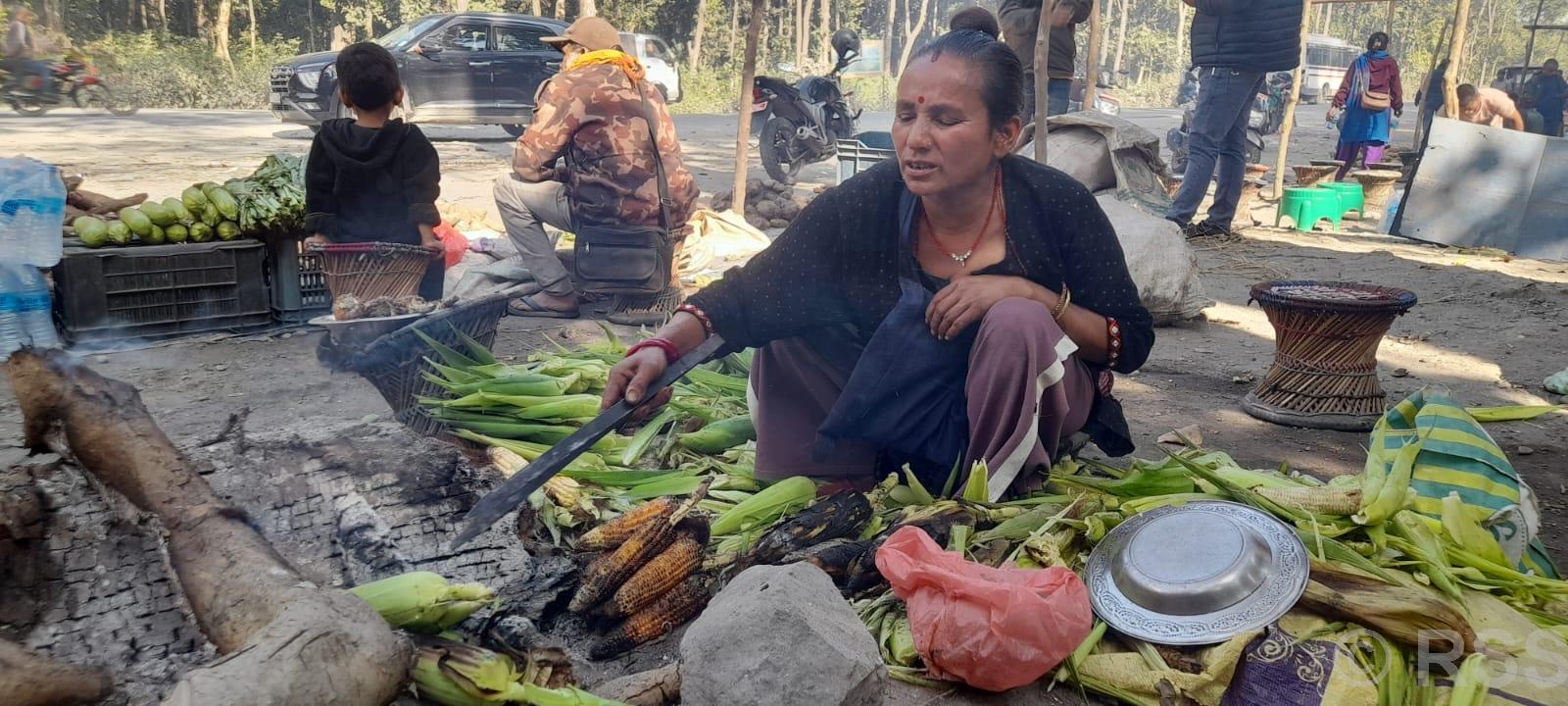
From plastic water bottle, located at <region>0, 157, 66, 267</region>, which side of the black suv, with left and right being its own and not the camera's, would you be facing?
left

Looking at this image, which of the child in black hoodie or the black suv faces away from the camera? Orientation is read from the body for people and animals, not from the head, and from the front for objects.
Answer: the child in black hoodie

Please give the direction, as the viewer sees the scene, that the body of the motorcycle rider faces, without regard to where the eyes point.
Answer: to the viewer's right

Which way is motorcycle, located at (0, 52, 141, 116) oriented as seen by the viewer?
to the viewer's right

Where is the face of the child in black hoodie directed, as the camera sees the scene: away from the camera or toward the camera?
away from the camera

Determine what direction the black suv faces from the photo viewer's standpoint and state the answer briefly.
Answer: facing to the left of the viewer

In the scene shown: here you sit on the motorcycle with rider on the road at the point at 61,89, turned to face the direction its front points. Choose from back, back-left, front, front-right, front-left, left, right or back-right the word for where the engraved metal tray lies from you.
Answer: right

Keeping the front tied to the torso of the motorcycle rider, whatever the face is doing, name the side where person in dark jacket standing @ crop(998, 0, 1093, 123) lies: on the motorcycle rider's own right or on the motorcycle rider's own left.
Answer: on the motorcycle rider's own right

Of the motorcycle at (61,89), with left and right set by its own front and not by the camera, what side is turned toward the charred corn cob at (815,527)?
right

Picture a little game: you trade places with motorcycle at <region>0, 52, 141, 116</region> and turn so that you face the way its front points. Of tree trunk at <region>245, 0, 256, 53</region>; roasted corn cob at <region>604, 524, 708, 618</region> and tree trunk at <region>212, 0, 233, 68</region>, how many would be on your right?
1

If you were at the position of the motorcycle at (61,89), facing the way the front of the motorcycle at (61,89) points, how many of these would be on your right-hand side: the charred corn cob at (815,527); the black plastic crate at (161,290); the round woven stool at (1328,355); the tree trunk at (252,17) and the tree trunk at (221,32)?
3

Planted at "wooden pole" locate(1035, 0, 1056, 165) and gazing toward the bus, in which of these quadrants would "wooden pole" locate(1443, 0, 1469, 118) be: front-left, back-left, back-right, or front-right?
front-right

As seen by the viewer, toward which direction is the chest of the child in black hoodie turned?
away from the camera

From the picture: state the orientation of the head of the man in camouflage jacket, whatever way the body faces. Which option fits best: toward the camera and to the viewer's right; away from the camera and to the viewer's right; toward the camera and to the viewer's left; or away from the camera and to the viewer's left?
away from the camera and to the viewer's left
